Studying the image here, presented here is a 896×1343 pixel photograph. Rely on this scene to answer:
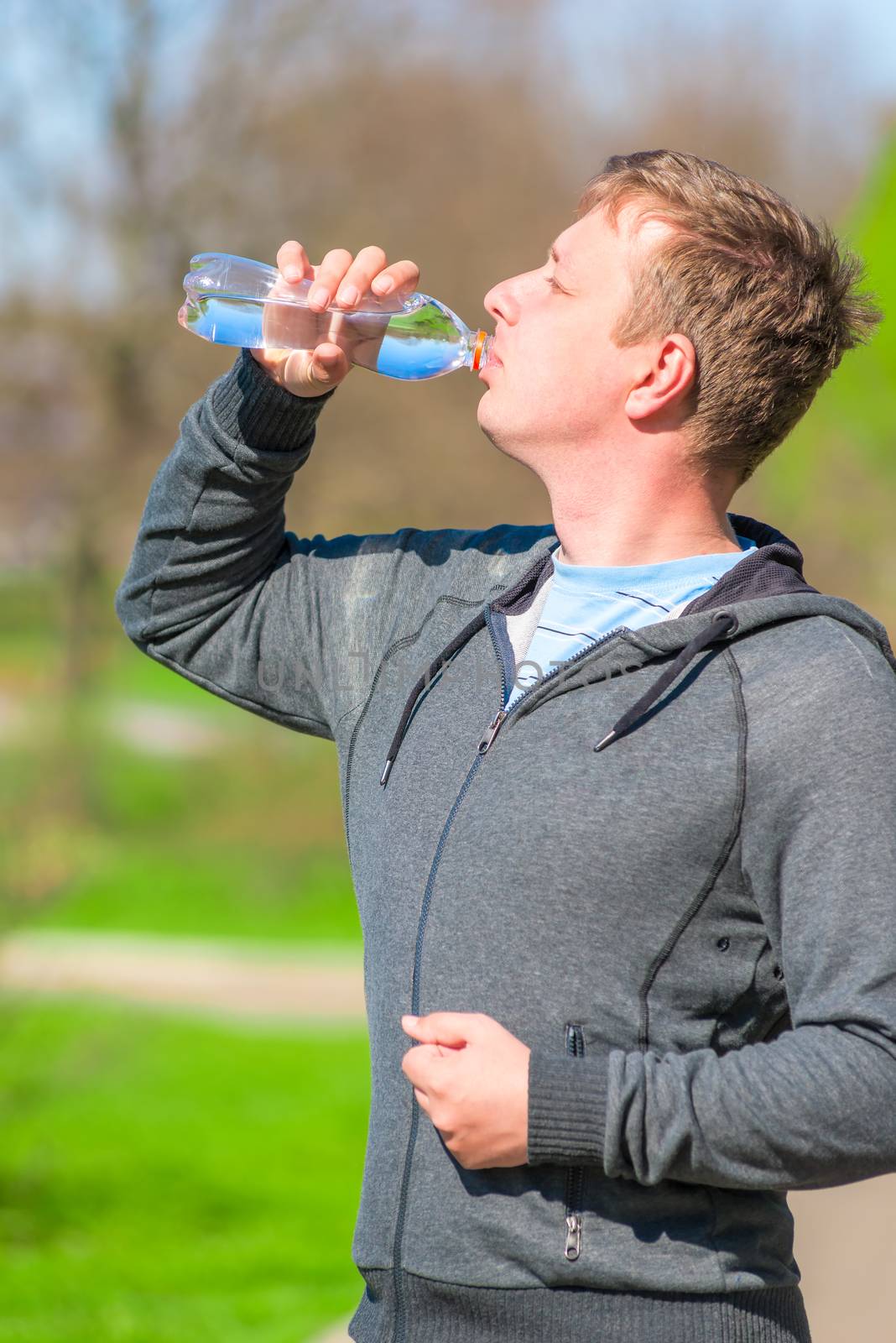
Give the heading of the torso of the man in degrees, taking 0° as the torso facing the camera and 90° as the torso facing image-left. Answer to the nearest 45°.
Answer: approximately 45°

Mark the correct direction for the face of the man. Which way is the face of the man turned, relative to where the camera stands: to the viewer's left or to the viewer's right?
to the viewer's left
